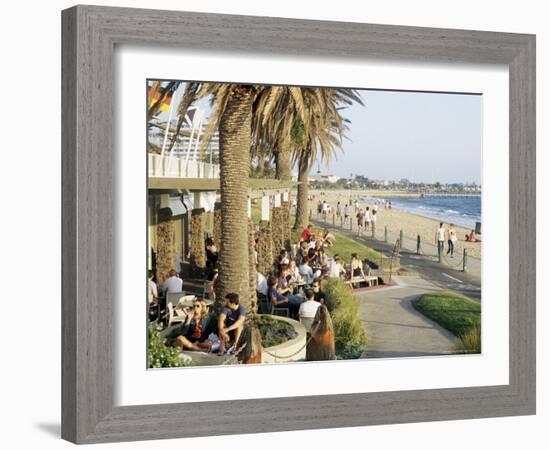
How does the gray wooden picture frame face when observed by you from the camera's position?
facing the viewer and to the right of the viewer
